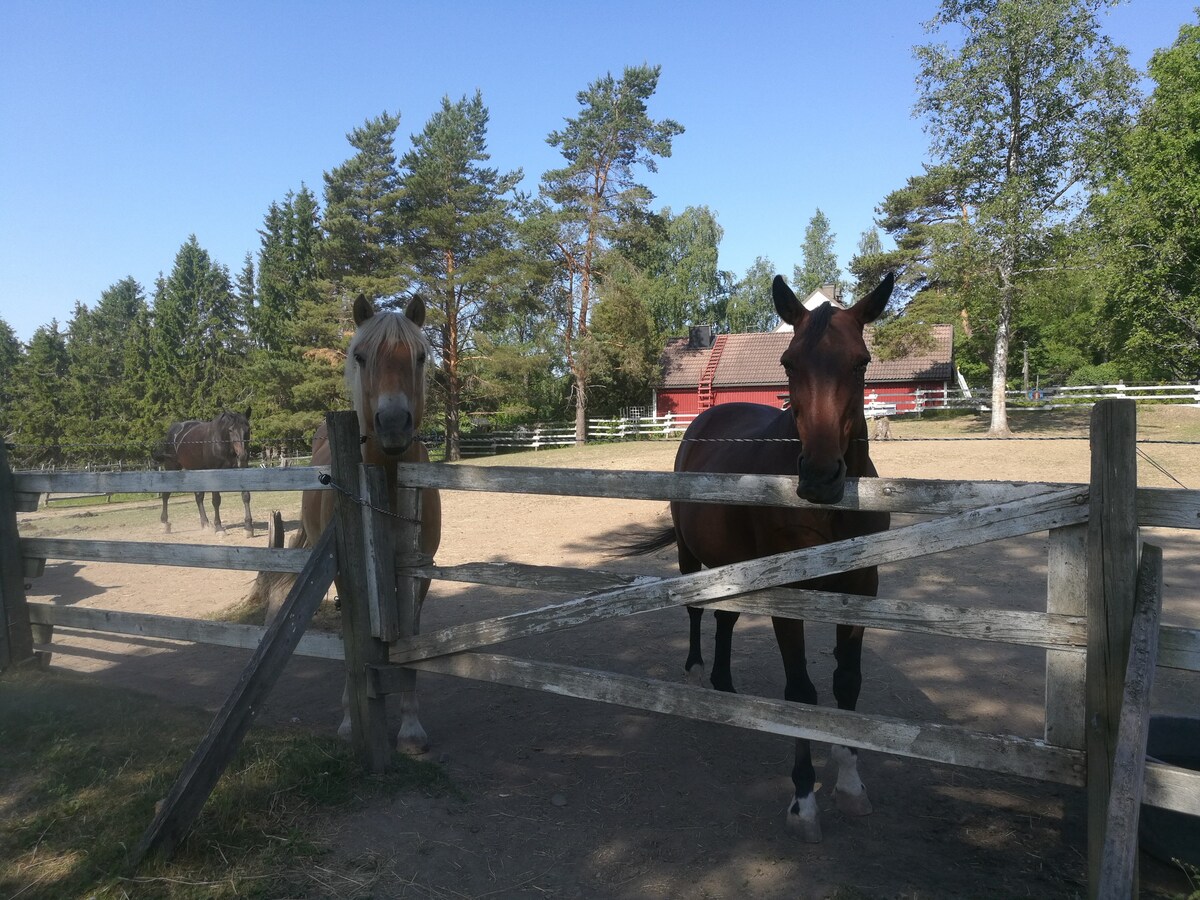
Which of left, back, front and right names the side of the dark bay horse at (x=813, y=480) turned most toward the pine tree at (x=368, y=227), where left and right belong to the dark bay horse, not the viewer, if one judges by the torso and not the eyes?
back

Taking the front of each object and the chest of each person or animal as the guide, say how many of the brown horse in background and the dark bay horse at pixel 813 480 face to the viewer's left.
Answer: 0

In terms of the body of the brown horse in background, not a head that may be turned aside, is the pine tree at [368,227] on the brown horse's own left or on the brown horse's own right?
on the brown horse's own left

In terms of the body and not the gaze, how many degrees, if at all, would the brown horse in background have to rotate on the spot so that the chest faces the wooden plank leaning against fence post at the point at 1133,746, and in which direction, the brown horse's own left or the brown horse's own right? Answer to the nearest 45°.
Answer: approximately 45° to the brown horse's own right

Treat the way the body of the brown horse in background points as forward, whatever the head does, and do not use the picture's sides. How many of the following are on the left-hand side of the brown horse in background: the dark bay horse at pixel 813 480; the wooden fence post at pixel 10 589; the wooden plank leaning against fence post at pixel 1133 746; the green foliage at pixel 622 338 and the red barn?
2

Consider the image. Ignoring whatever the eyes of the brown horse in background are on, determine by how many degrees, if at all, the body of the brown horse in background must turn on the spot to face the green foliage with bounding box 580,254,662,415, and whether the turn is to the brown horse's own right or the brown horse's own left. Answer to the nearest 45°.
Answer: approximately 90° to the brown horse's own left

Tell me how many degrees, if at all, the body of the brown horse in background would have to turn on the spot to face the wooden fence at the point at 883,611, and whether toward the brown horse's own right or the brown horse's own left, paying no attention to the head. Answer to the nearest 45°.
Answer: approximately 45° to the brown horse's own right

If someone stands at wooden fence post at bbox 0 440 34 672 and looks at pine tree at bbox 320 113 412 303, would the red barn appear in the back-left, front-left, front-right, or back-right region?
front-right

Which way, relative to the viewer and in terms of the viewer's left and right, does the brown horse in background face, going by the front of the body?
facing the viewer and to the right of the viewer

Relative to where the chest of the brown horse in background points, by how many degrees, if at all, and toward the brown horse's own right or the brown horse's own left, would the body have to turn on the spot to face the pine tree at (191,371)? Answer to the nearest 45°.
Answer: approximately 135° to the brown horse's own left

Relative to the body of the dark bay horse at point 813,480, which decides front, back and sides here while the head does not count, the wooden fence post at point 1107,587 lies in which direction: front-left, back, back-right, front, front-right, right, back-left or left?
front

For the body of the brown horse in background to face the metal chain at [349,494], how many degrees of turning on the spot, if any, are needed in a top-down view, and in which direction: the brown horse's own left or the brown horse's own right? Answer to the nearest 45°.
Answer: approximately 45° to the brown horse's own right

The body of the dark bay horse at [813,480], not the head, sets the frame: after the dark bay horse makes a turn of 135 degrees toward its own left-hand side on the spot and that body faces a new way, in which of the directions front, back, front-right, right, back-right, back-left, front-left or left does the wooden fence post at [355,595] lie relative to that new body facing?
left

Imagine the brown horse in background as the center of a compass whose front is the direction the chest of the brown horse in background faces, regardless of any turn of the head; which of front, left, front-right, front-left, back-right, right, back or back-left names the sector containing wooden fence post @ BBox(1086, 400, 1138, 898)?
front-right
